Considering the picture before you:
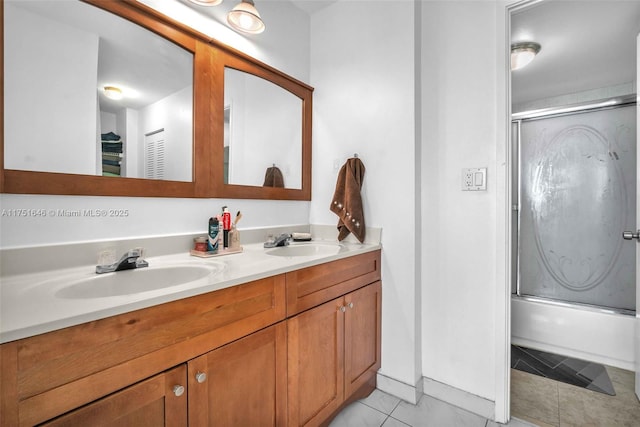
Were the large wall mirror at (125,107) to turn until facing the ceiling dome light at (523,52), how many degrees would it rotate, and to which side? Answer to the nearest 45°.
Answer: approximately 45° to its left

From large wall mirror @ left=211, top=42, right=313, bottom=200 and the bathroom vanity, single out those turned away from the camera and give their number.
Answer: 0

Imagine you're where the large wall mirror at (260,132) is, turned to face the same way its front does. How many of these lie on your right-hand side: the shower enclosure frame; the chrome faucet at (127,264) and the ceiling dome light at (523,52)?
1

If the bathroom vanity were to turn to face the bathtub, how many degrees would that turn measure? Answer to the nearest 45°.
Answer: approximately 45° to its left

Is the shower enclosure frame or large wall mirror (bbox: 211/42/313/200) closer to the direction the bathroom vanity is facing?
the shower enclosure frame

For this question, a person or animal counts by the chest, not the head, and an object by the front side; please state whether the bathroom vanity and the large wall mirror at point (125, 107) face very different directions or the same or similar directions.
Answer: same or similar directions

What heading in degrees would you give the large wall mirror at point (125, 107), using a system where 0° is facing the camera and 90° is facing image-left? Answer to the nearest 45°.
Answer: approximately 315°

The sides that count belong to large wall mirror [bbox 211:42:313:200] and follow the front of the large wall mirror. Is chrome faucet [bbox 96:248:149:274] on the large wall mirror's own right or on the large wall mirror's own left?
on the large wall mirror's own right

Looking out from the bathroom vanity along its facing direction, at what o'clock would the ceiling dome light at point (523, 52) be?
The ceiling dome light is roughly at 10 o'clock from the bathroom vanity.

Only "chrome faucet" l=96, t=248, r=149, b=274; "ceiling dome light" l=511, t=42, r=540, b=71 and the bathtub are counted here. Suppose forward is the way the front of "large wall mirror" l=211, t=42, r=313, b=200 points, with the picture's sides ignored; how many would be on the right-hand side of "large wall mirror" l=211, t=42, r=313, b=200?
1

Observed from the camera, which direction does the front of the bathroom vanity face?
facing the viewer and to the right of the viewer

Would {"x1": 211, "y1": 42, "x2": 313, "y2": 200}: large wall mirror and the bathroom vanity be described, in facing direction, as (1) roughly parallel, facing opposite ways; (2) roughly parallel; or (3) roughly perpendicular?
roughly parallel
